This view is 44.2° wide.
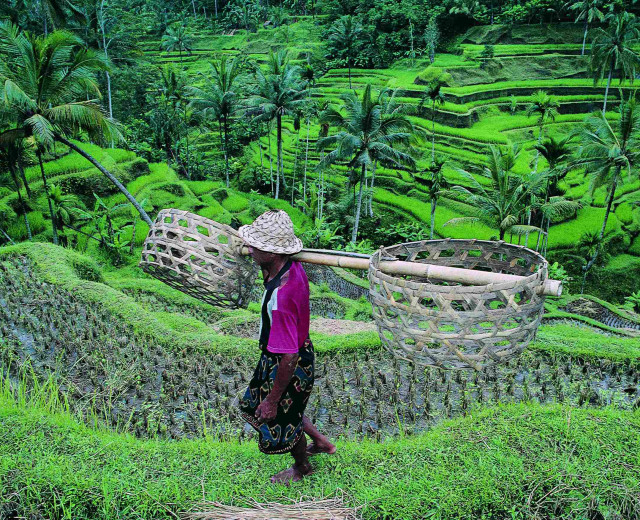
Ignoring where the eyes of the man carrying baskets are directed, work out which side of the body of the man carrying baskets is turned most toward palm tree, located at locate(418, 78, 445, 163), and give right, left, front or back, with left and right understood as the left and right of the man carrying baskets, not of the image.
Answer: right

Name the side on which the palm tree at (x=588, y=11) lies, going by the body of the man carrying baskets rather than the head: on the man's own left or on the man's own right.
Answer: on the man's own right

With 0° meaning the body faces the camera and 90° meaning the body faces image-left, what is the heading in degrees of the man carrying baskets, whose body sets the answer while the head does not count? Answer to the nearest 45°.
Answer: approximately 90°

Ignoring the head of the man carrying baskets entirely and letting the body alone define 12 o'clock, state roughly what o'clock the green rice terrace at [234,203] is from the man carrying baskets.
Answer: The green rice terrace is roughly at 3 o'clock from the man carrying baskets.

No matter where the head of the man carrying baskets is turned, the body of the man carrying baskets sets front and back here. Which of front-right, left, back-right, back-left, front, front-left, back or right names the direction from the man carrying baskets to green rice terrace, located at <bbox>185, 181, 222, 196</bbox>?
right

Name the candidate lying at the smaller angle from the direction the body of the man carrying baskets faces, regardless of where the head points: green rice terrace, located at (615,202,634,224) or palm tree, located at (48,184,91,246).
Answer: the palm tree

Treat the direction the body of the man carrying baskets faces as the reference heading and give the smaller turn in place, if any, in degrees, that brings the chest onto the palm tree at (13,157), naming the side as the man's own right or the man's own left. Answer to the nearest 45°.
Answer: approximately 45° to the man's own right

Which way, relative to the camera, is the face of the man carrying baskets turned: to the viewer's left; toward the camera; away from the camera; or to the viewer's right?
to the viewer's left
